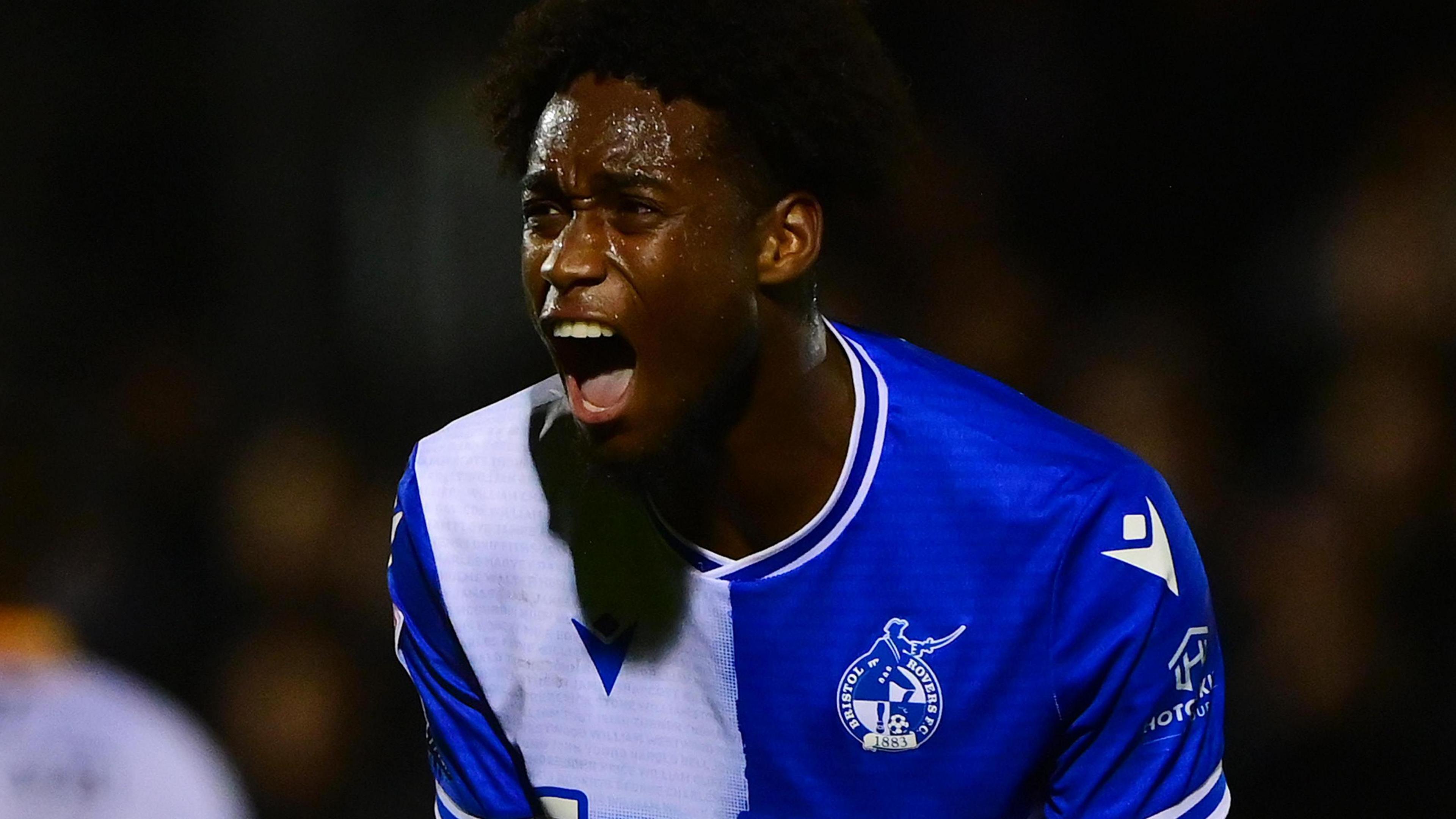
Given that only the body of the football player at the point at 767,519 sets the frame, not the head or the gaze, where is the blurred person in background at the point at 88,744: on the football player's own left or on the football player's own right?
on the football player's own right

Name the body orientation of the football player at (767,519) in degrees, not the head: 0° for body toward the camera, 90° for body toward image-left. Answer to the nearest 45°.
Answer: approximately 45°
